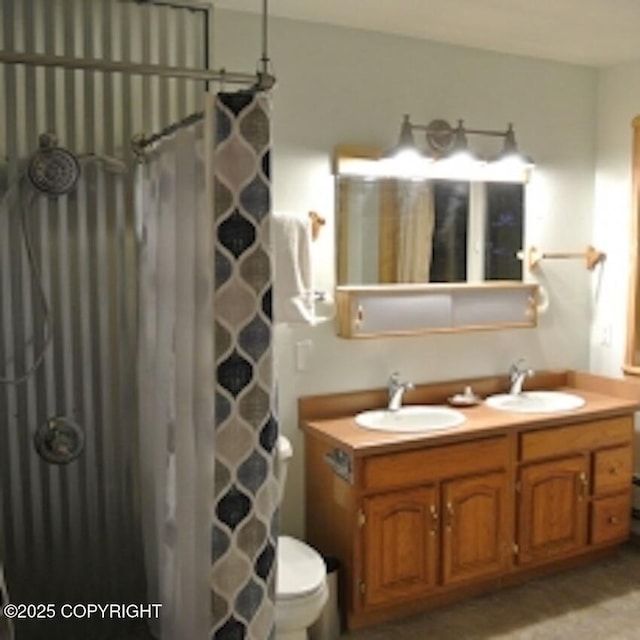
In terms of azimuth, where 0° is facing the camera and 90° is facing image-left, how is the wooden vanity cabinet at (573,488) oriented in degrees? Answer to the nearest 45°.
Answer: approximately 315°

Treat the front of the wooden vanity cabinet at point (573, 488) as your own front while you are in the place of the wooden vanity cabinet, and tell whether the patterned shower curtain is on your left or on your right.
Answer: on your right

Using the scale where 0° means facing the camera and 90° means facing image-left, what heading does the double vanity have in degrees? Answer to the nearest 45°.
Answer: approximately 315°

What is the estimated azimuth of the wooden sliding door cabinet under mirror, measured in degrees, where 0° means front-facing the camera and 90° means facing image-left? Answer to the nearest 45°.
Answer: approximately 315°

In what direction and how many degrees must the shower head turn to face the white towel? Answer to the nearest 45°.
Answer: approximately 90° to its left

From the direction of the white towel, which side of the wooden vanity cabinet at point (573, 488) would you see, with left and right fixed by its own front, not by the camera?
right
